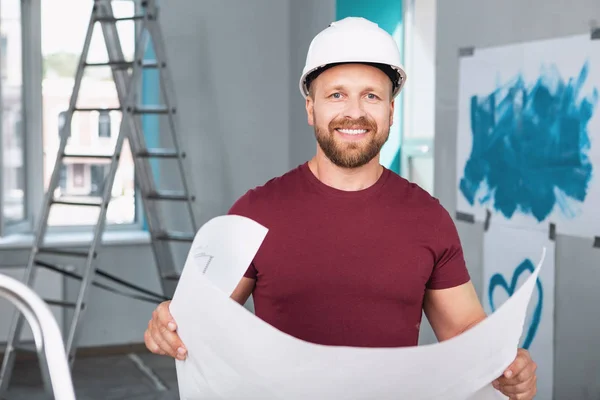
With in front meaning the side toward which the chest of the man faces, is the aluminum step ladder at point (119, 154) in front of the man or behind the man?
behind

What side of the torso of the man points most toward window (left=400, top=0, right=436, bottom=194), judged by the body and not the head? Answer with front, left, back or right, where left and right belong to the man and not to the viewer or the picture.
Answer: back

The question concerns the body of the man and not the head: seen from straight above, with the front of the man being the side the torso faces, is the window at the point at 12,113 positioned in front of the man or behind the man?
behind

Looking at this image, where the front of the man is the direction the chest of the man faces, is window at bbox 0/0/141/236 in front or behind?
behind

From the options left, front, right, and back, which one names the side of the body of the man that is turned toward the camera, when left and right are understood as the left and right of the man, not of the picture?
front

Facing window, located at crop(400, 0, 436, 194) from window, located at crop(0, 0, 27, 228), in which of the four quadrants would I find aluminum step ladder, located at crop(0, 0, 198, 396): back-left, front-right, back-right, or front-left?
front-right

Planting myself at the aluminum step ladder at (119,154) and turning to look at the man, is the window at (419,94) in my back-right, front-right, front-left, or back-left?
front-left
